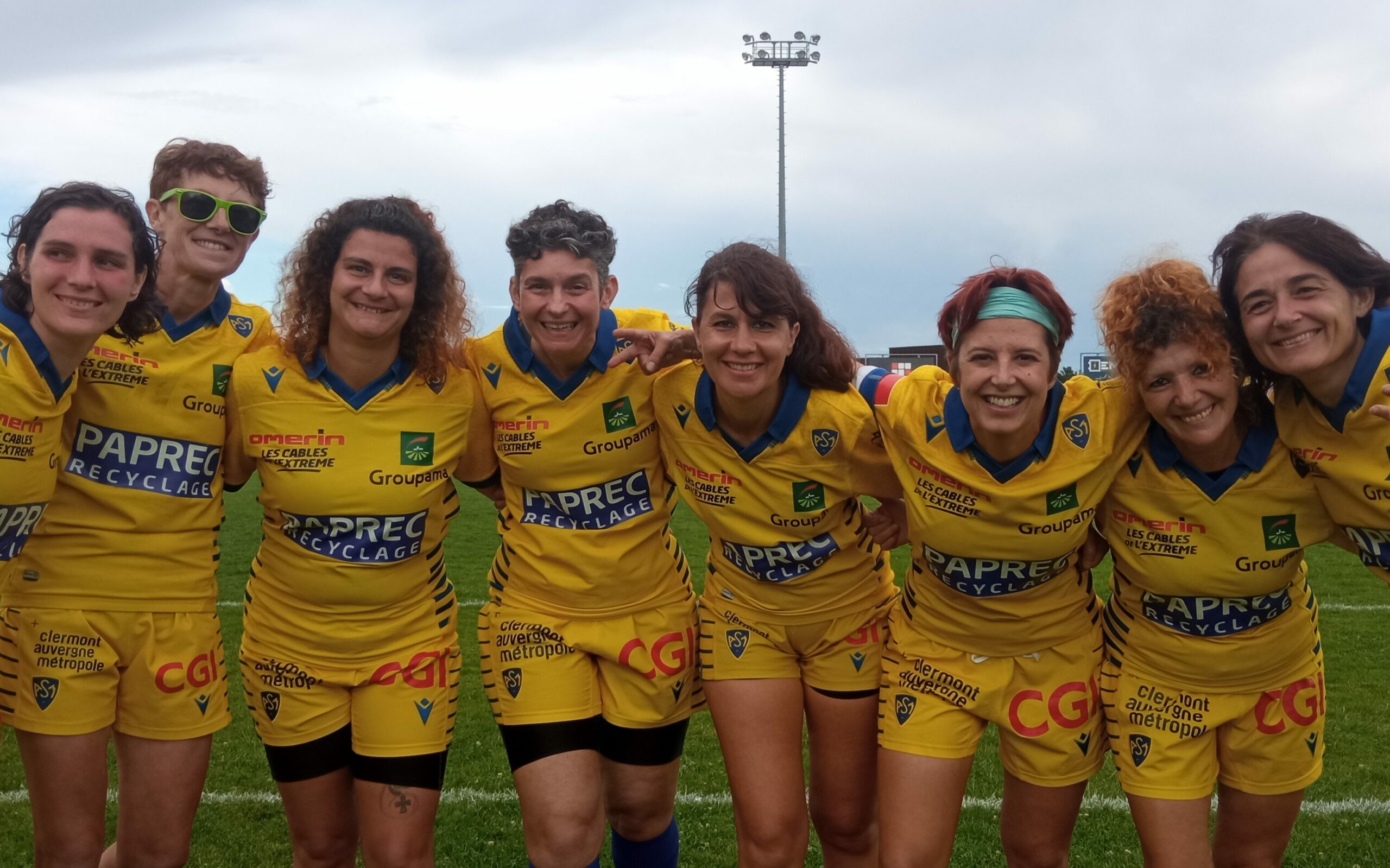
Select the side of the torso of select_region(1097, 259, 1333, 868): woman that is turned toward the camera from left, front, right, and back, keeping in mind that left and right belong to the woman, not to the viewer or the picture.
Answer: front

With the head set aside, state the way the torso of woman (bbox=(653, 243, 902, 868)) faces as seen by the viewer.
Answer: toward the camera

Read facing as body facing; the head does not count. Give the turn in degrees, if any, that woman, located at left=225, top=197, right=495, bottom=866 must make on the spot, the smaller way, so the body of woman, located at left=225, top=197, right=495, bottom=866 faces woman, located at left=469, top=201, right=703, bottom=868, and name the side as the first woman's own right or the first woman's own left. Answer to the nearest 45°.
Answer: approximately 90° to the first woman's own left

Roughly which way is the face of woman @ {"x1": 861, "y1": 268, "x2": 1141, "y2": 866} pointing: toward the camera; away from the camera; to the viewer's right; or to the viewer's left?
toward the camera

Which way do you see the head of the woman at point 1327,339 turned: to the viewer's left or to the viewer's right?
to the viewer's left

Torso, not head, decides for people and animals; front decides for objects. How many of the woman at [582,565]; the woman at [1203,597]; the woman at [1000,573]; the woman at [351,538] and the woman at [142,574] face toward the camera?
5

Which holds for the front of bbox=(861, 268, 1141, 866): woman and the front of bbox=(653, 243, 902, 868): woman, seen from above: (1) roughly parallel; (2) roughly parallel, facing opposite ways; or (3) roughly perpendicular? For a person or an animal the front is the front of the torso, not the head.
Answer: roughly parallel

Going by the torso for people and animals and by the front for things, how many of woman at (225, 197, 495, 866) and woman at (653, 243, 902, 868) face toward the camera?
2

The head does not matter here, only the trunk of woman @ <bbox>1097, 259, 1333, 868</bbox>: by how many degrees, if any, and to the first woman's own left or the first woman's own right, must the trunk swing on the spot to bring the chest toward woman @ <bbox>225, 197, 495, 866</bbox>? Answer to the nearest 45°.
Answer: approximately 90° to the first woman's own right

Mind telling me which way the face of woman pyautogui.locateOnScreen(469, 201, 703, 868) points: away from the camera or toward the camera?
toward the camera

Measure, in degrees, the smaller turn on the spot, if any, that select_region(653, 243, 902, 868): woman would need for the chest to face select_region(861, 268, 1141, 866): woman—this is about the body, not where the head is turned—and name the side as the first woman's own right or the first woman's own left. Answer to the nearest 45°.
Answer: approximately 90° to the first woman's own left

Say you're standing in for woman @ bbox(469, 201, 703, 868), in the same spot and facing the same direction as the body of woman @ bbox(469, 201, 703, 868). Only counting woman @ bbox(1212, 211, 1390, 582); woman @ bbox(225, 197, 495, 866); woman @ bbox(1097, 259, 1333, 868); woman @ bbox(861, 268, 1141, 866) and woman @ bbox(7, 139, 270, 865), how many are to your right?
2

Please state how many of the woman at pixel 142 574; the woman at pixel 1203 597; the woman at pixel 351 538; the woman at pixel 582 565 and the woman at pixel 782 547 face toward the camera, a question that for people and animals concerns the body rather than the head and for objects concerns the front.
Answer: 5

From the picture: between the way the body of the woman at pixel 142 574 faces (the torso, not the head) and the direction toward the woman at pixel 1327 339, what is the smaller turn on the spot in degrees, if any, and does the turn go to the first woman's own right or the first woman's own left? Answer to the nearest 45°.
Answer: approximately 45° to the first woman's own left

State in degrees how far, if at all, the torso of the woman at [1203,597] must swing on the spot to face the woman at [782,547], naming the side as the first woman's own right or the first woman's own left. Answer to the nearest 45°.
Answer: approximately 90° to the first woman's own right

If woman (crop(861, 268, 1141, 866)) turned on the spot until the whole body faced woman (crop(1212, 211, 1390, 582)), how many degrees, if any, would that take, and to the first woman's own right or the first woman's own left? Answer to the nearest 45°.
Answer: approximately 90° to the first woman's own left

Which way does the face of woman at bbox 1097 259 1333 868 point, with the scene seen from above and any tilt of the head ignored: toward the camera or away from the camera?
toward the camera
